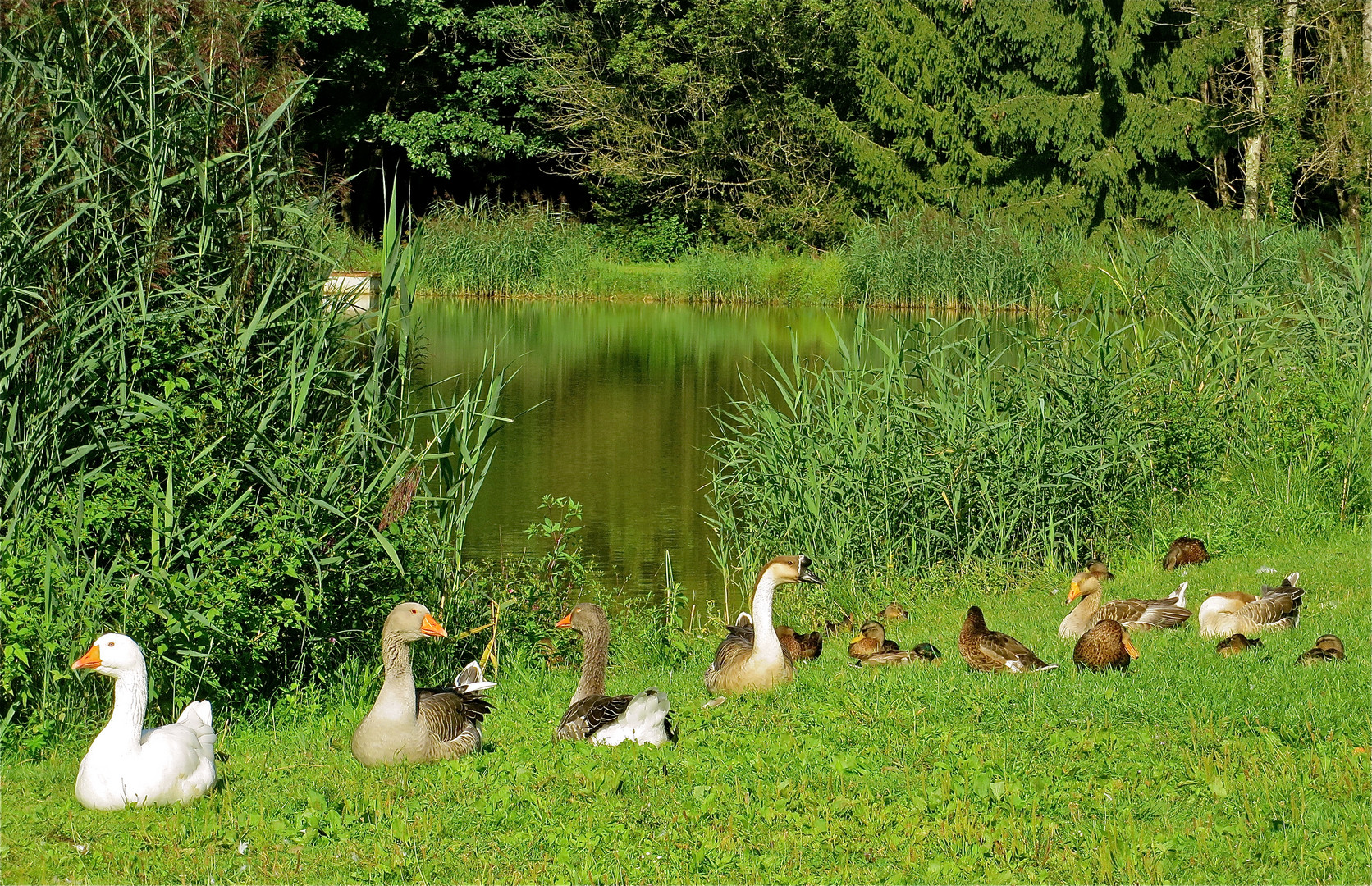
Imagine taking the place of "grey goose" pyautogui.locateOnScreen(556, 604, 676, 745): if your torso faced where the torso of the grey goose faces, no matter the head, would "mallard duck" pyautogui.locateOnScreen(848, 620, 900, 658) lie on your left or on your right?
on your right

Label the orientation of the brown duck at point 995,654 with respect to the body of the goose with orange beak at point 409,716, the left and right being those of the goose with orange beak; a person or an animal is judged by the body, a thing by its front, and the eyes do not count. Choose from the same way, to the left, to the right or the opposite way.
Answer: to the right

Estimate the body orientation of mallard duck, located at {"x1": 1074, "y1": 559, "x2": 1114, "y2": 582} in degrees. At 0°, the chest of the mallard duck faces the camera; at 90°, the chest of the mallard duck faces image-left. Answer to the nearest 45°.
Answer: approximately 90°

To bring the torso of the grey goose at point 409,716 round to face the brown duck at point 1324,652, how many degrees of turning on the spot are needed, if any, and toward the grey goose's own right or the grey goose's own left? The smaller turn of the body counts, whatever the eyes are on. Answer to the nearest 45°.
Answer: approximately 135° to the grey goose's own left

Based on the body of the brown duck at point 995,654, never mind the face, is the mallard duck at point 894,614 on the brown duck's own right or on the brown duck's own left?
on the brown duck's own right

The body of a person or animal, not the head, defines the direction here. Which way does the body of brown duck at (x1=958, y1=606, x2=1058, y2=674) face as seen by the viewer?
to the viewer's left

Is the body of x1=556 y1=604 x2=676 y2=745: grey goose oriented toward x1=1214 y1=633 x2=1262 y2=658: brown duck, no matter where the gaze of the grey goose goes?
no

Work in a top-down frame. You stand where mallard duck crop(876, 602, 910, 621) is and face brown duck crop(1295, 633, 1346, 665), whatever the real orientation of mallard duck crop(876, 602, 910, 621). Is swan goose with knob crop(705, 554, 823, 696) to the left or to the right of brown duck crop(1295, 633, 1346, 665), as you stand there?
right

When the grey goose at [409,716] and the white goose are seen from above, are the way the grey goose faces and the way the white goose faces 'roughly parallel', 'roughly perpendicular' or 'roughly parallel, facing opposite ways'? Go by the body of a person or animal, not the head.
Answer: roughly parallel

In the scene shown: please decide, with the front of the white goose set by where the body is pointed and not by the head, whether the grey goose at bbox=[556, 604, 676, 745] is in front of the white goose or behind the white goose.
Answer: behind

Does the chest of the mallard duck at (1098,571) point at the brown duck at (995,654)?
no

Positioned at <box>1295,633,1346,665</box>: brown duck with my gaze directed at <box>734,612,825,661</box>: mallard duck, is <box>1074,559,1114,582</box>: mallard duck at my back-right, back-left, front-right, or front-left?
front-right

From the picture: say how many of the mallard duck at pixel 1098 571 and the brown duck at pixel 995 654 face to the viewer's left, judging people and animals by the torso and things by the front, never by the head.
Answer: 2

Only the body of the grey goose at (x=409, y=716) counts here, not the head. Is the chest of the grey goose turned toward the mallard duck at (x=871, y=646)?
no

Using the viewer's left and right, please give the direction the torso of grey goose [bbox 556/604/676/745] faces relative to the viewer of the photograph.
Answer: facing away from the viewer and to the left of the viewer

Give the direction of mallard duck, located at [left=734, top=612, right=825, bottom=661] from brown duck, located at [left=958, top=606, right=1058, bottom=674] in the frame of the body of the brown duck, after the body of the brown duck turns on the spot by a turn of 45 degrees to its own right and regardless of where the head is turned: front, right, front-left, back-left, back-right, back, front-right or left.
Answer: front

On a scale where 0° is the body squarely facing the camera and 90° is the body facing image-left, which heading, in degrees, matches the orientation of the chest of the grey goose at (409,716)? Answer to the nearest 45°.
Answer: approximately 45°
